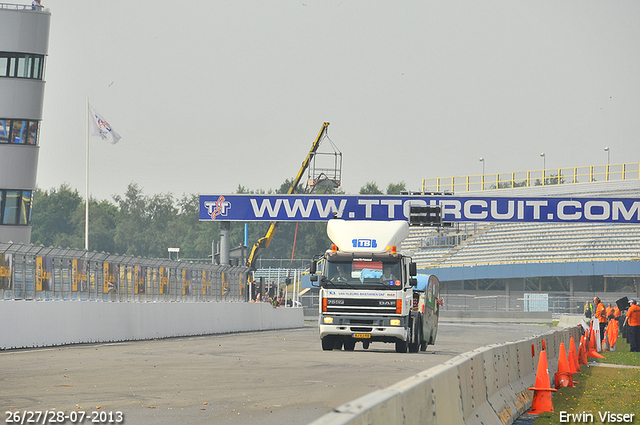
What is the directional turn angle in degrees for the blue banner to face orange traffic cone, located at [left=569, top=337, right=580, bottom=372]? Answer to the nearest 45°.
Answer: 0° — it already faces it

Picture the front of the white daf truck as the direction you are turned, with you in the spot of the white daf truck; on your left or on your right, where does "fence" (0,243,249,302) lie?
on your right

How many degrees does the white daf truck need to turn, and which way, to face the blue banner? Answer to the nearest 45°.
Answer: approximately 180°

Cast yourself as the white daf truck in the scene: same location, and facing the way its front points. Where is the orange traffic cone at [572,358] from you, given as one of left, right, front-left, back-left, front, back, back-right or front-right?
front-left

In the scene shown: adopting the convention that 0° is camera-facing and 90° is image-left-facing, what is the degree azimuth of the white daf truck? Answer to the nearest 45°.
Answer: approximately 0°

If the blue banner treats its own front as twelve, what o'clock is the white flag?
The white flag is roughly at 3 o'clock from the blue banner.

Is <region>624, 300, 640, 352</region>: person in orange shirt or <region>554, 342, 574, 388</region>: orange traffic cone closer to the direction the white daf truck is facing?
the orange traffic cone

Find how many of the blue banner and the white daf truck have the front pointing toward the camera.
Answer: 2

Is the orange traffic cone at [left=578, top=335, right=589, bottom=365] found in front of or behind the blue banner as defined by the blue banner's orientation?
in front
